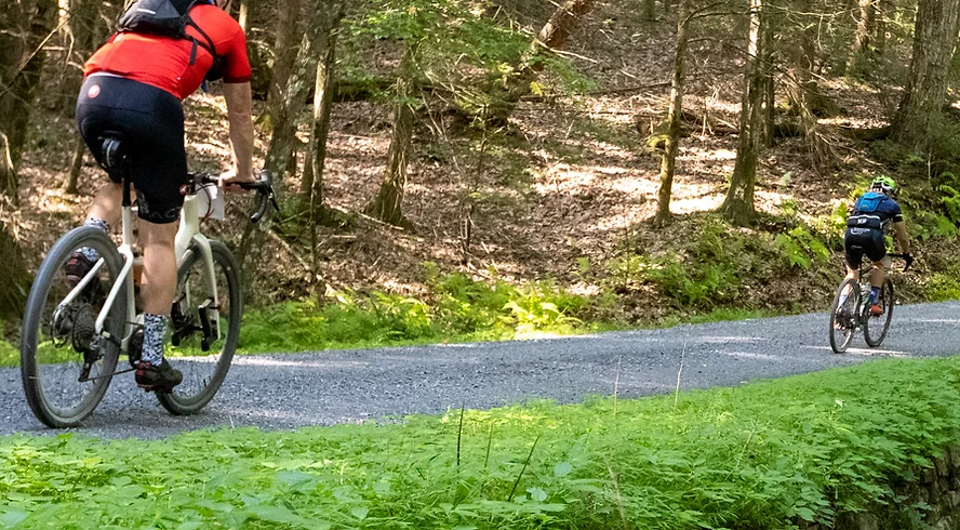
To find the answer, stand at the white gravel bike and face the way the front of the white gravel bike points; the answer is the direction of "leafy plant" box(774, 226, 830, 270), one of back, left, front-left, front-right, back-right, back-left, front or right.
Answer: front

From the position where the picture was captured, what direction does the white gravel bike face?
facing away from the viewer and to the right of the viewer

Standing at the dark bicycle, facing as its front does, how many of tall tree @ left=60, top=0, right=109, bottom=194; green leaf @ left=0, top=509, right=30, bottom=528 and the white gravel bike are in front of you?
0

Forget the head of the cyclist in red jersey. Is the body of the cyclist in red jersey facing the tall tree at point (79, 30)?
no

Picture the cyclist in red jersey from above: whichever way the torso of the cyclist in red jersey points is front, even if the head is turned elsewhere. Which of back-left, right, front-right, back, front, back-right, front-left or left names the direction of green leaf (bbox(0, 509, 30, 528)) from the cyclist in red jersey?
back-right

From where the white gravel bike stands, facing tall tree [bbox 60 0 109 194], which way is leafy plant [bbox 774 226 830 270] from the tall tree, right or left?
right

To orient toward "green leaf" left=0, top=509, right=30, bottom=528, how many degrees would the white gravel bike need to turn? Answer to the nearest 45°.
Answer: approximately 135° to its right

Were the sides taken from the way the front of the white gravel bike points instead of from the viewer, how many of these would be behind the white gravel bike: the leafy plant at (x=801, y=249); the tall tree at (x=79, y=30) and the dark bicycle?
0

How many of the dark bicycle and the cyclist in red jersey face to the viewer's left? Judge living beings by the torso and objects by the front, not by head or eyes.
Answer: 0

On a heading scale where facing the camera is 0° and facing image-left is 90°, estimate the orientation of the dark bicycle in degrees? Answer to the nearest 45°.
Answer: approximately 225°

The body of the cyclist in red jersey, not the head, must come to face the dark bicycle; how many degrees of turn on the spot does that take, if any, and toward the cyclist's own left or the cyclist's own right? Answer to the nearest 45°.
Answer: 0° — they already face it

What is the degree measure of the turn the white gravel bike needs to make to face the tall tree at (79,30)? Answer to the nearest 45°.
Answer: approximately 45° to its left

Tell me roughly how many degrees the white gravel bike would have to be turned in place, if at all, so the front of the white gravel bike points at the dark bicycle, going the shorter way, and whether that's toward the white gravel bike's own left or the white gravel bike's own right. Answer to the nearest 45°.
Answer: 0° — it already faces it

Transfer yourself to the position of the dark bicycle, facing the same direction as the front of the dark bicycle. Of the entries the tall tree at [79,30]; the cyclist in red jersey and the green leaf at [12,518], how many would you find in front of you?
0

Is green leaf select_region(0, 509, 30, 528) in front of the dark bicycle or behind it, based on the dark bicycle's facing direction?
behind

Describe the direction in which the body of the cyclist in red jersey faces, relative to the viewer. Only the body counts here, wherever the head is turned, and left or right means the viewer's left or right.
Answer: facing away from the viewer and to the right of the viewer
